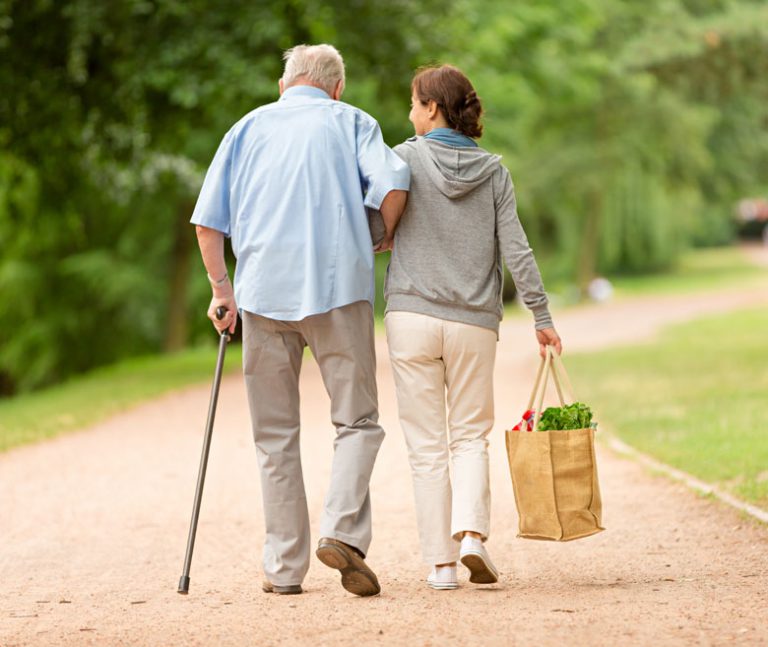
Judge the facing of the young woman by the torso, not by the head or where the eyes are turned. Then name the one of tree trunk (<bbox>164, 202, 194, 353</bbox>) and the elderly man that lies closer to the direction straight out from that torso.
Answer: the tree trunk

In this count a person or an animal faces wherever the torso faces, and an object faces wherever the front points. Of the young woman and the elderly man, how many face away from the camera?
2

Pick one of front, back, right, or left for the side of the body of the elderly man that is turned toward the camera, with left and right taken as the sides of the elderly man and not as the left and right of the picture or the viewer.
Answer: back

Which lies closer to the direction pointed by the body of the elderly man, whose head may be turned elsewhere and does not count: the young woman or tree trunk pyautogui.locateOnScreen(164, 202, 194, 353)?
the tree trunk

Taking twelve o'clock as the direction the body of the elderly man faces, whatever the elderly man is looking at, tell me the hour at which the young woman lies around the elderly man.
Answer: The young woman is roughly at 3 o'clock from the elderly man.

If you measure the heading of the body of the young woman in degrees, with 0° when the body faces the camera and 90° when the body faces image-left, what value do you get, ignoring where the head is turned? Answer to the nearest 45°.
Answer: approximately 180°

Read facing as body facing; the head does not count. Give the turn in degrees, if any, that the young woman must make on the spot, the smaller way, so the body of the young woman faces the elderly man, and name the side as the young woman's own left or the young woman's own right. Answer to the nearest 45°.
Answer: approximately 90° to the young woman's own left

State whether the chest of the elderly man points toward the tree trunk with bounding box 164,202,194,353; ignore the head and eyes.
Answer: yes

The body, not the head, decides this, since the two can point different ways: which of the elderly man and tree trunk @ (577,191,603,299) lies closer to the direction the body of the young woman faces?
the tree trunk

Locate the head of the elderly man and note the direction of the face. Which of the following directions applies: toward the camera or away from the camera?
away from the camera

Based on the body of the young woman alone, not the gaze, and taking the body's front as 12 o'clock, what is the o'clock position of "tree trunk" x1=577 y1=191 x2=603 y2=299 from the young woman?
The tree trunk is roughly at 12 o'clock from the young woman.
